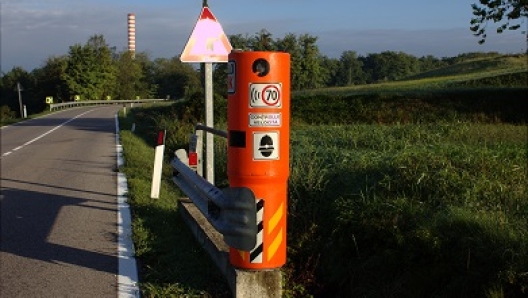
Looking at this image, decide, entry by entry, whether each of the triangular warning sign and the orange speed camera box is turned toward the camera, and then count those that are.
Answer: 2

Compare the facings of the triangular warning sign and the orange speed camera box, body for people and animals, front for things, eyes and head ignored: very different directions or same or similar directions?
same or similar directions

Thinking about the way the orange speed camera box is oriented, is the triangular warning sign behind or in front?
behind

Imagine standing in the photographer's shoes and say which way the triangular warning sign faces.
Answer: facing the viewer

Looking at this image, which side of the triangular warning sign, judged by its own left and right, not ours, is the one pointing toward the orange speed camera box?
front
